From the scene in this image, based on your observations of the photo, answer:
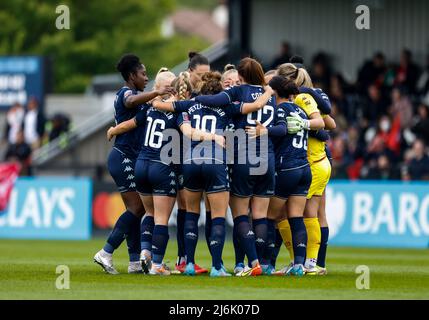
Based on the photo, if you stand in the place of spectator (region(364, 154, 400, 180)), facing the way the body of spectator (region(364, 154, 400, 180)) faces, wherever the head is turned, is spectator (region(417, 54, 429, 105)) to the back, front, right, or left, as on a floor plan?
back

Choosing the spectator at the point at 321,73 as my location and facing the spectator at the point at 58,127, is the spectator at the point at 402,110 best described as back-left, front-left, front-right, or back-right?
back-left

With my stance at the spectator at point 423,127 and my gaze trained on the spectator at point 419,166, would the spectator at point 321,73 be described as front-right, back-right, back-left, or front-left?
back-right

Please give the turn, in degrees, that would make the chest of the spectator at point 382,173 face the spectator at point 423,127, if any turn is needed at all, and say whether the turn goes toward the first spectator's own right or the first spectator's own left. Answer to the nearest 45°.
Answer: approximately 135° to the first spectator's own left

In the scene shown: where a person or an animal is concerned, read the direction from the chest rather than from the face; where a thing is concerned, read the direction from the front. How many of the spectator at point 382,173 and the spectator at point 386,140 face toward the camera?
2

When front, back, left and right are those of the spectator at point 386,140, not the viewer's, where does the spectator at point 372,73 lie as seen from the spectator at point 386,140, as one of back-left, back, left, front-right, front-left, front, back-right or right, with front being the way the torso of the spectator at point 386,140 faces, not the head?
back

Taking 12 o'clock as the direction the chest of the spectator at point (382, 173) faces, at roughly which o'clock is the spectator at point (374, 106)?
the spectator at point (374, 106) is roughly at 6 o'clock from the spectator at point (382, 173).

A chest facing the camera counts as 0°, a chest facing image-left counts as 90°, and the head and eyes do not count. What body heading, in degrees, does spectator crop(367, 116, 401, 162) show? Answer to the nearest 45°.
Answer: approximately 0°

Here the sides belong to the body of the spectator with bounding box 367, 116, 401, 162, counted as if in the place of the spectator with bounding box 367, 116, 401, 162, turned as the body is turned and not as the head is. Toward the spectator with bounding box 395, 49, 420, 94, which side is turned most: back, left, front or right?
back

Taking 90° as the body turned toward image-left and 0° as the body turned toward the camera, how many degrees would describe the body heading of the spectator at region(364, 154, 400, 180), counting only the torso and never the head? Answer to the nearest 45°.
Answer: approximately 0°
